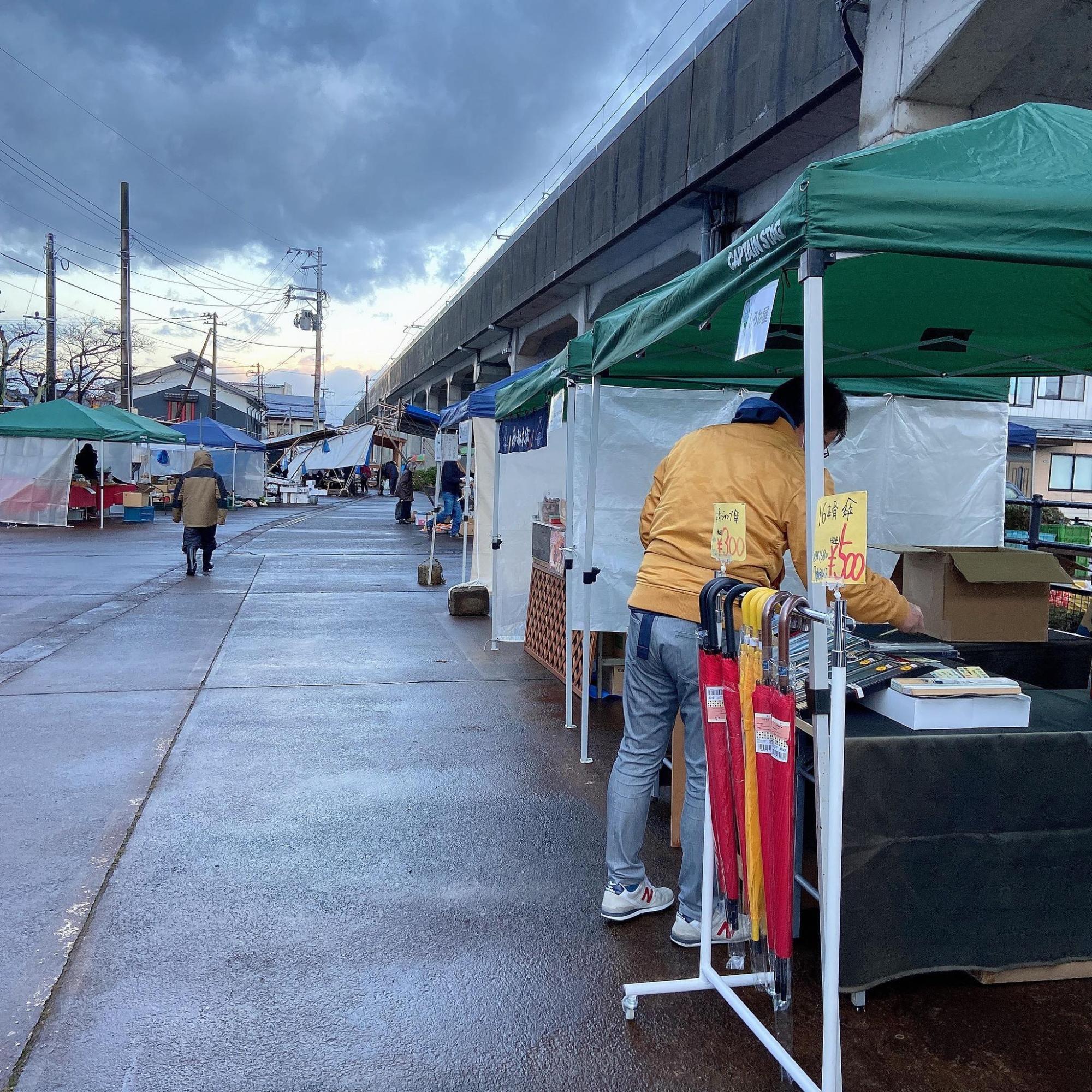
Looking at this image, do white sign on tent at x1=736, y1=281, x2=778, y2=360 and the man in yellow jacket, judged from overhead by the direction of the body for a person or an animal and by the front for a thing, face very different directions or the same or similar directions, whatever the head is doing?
very different directions

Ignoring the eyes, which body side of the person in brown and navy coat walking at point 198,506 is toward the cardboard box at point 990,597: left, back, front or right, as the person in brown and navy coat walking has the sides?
back

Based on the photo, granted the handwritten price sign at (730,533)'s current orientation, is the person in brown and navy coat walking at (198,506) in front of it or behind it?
behind

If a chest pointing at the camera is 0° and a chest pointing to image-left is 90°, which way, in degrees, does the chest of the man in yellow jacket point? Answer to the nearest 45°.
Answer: approximately 225°

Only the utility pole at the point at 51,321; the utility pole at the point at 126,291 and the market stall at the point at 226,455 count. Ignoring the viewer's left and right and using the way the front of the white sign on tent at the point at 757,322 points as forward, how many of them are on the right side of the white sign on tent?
3

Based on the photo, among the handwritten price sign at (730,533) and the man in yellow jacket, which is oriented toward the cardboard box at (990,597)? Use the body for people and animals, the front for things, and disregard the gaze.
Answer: the man in yellow jacket

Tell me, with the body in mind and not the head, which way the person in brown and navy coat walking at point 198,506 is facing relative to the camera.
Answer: away from the camera
